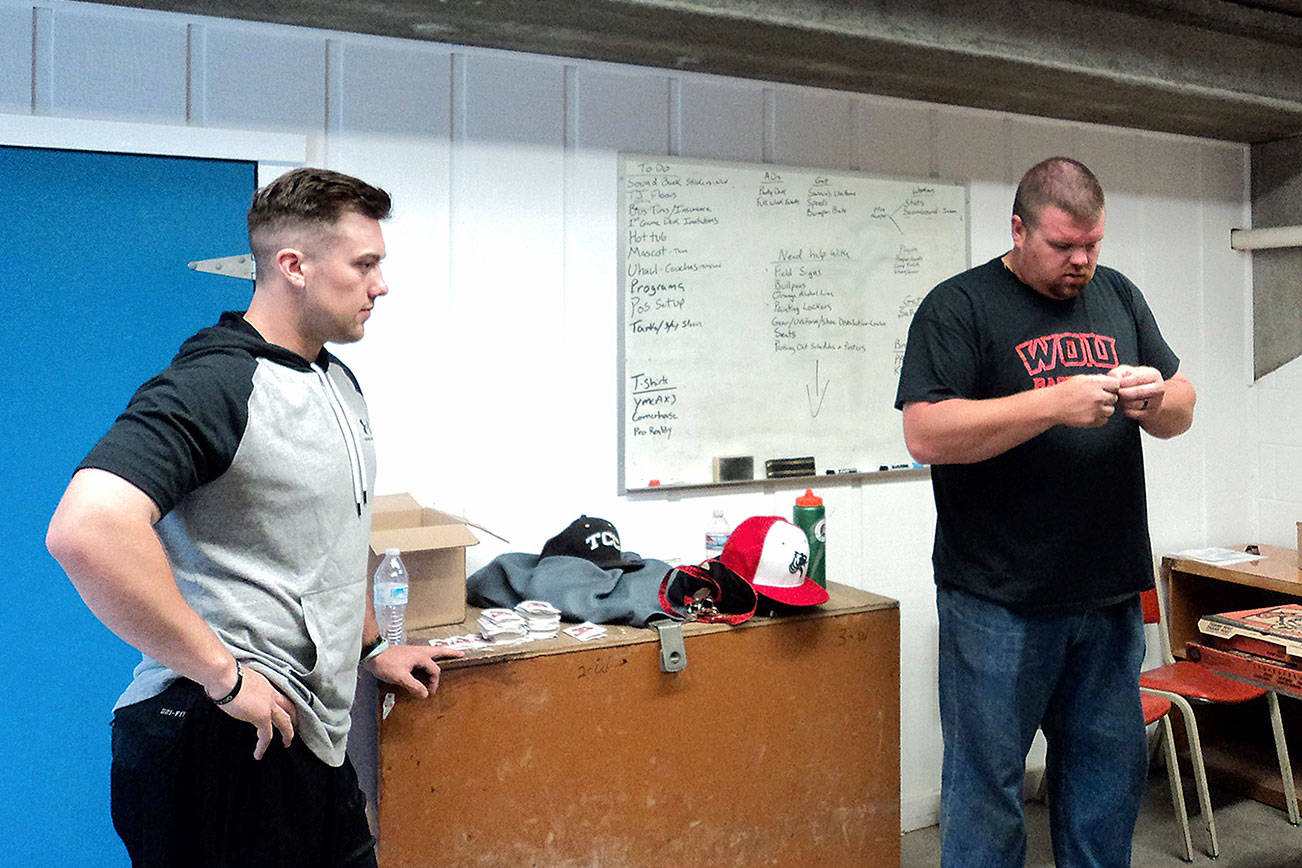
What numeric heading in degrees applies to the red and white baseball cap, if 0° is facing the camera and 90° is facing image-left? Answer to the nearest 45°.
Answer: approximately 315°

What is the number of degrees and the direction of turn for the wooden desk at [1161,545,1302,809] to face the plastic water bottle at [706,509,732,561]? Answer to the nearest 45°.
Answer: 0° — it already faces it

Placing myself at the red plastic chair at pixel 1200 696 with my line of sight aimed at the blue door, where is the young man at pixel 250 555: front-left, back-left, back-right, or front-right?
front-left

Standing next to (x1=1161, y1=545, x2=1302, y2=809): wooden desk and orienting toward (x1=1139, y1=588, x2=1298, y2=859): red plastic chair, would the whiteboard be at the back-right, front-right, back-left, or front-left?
front-right

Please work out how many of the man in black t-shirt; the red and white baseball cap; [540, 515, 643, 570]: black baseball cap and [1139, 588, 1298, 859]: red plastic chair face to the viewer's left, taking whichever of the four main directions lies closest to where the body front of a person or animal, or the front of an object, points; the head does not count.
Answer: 0

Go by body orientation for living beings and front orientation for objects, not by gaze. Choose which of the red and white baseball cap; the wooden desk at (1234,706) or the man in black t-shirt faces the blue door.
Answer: the wooden desk

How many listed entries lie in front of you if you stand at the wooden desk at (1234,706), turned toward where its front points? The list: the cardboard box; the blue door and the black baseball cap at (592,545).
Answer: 3

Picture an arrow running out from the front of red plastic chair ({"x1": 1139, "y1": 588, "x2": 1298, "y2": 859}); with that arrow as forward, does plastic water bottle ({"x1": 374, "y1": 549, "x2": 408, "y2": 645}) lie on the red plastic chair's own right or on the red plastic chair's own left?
on the red plastic chair's own right

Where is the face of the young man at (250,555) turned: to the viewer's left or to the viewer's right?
to the viewer's right

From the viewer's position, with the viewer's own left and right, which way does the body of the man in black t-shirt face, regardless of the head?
facing the viewer and to the right of the viewer

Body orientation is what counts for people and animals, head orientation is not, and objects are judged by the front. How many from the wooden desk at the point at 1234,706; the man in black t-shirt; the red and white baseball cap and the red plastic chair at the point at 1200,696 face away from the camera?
0

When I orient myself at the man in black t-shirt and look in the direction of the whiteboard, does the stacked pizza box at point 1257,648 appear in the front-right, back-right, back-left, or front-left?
back-right

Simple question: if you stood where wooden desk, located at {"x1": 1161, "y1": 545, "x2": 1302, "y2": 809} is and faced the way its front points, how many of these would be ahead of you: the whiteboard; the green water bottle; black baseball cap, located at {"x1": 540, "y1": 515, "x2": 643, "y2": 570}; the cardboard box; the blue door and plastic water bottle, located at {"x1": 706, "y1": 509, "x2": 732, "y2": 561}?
6

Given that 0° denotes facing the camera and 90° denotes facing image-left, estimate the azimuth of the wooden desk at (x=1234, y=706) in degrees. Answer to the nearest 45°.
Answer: approximately 45°

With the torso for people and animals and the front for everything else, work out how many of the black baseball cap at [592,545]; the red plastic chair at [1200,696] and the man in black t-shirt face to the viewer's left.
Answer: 0

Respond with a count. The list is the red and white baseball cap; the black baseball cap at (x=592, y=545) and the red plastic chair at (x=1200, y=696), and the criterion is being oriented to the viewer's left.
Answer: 0

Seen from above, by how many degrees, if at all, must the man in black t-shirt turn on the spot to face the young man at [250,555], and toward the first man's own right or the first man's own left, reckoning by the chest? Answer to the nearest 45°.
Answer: approximately 90° to the first man's own right
